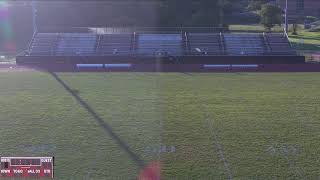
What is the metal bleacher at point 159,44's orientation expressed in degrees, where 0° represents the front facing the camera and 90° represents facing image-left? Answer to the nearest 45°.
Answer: approximately 0°
